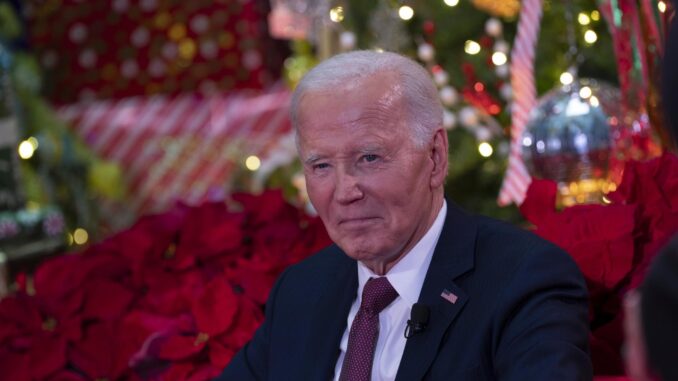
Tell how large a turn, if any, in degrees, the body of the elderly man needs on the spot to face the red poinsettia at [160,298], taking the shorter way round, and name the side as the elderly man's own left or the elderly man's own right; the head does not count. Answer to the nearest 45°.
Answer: approximately 90° to the elderly man's own right

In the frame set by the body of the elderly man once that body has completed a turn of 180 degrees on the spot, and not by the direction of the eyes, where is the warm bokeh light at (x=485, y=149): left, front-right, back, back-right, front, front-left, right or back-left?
front-left

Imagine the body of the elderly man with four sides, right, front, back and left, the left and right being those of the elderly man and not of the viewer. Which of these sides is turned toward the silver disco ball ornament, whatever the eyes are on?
back

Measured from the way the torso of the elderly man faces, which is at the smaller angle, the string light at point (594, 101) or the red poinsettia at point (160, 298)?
the red poinsettia

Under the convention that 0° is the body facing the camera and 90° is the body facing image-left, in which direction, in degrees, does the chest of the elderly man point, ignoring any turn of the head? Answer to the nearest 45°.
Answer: approximately 45°

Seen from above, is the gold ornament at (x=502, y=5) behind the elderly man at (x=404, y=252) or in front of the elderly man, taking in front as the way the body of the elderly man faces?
behind

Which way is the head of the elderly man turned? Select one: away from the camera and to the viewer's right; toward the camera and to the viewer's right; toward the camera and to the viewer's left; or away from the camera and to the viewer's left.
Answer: toward the camera and to the viewer's left
